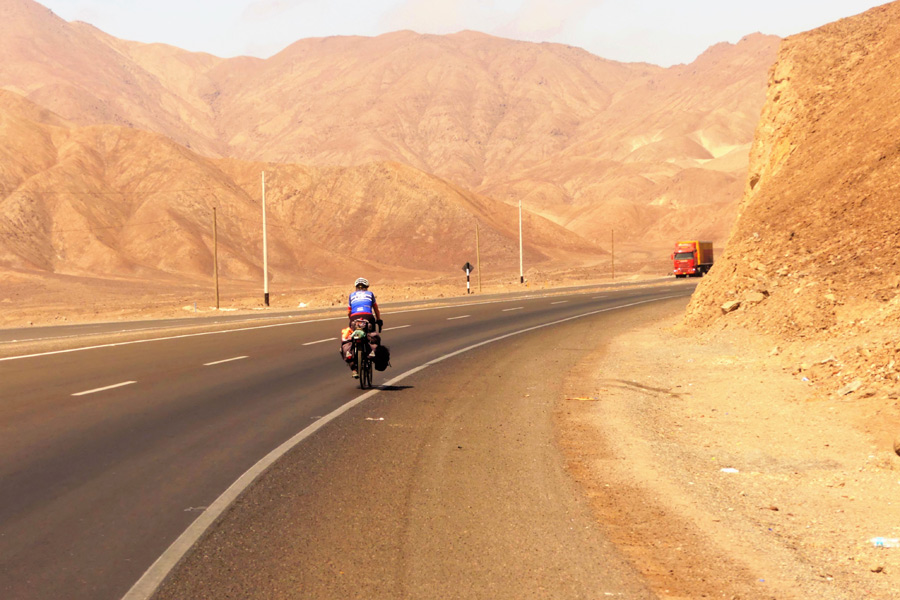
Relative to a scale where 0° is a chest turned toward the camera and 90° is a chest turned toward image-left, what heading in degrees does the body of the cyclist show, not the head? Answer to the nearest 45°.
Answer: approximately 180°

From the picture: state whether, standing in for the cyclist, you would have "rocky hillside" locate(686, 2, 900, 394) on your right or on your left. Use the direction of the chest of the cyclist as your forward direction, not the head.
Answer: on your right
